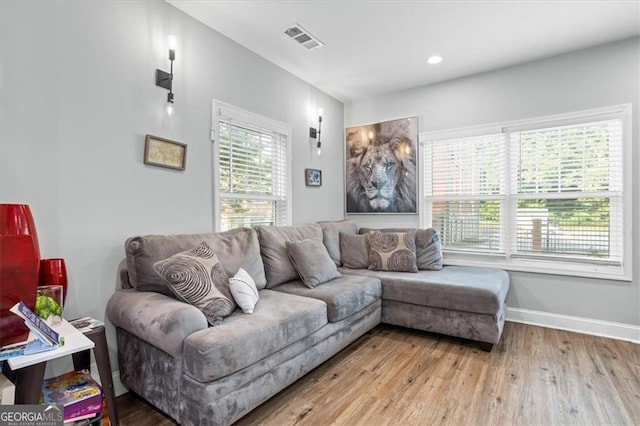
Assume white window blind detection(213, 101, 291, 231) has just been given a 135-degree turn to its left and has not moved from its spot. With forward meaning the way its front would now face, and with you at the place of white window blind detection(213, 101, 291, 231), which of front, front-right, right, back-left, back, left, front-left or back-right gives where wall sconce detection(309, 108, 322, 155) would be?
front-right

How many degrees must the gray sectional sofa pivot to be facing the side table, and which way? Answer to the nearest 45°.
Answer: approximately 90° to its right

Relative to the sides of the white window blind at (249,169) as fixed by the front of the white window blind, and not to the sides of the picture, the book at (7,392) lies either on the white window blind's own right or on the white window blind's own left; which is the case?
on the white window blind's own right

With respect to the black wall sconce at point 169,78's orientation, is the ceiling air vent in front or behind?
in front

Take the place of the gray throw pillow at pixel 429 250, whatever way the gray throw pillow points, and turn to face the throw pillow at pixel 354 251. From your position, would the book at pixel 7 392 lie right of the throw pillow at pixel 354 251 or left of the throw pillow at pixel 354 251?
left

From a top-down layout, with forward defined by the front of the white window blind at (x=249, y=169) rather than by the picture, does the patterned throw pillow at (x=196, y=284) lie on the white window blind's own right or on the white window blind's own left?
on the white window blind's own right

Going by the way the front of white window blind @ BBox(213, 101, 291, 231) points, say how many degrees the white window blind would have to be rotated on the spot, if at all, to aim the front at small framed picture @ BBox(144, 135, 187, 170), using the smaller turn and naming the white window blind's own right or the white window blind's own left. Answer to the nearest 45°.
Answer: approximately 90° to the white window blind's own right

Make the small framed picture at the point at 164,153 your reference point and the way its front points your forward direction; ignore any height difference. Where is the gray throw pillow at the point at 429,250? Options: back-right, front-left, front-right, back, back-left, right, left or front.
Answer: front-left

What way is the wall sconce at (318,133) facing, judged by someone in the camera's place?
facing the viewer and to the right of the viewer
